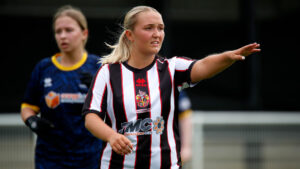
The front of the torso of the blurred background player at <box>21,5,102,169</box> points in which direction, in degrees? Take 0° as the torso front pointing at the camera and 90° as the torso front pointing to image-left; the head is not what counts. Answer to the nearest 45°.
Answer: approximately 0°

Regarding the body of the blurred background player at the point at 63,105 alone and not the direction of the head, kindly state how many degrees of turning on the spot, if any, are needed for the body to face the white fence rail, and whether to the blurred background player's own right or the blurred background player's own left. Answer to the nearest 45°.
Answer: approximately 135° to the blurred background player's own left

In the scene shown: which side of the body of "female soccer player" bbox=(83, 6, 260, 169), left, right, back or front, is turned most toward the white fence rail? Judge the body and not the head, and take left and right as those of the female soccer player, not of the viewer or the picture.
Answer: back

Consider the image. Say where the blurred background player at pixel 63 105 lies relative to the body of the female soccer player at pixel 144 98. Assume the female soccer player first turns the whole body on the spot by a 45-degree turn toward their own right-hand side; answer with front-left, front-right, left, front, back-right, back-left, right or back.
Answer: right
